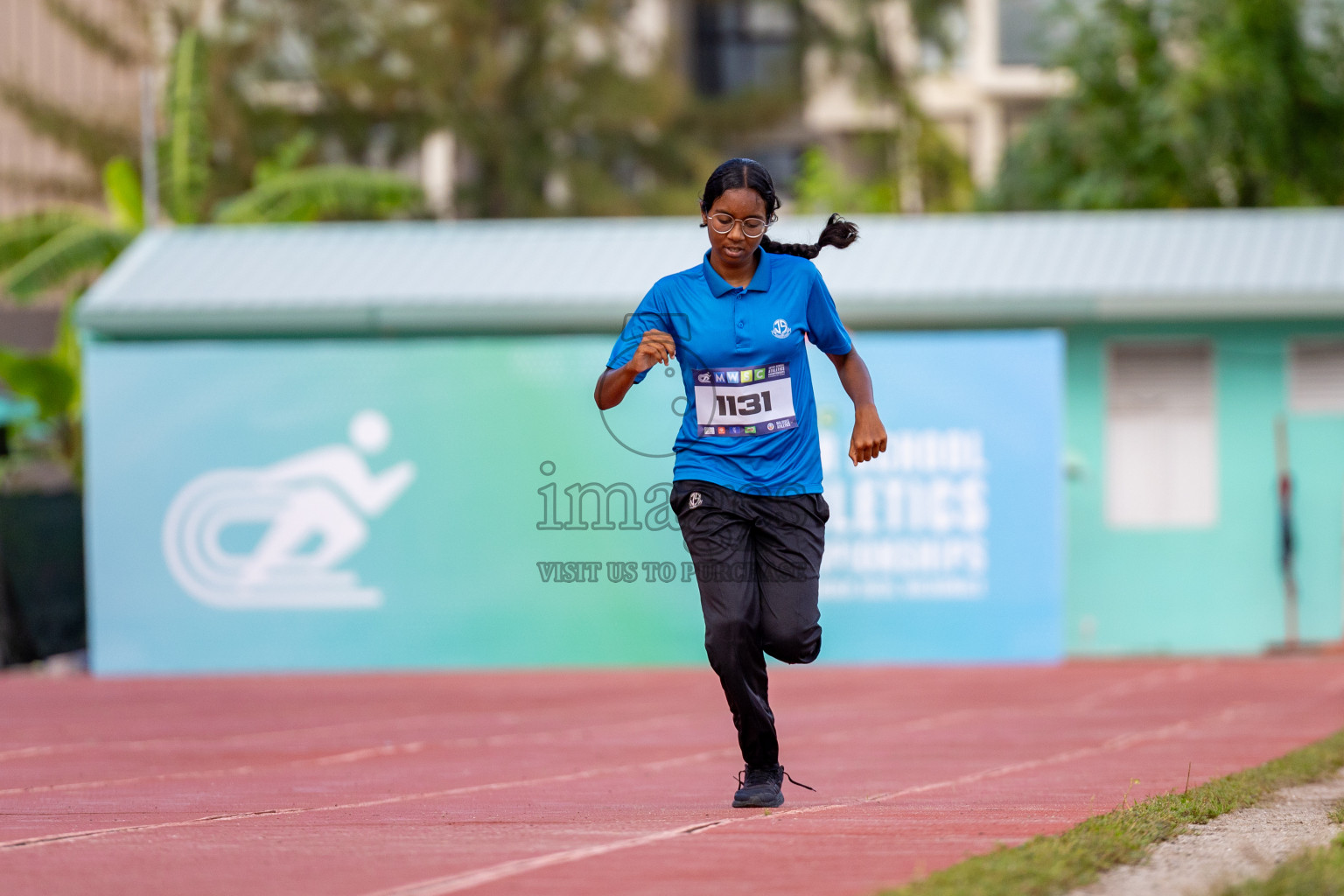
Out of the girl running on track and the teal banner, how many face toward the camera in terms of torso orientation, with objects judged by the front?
2

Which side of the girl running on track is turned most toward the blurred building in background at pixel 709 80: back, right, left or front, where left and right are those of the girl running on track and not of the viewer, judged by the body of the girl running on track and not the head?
back

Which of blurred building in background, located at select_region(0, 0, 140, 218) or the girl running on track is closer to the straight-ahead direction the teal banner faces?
the girl running on track

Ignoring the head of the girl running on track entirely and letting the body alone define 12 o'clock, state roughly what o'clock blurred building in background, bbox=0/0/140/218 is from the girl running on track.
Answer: The blurred building in background is roughly at 5 o'clock from the girl running on track.

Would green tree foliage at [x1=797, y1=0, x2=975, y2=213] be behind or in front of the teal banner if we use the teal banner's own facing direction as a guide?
behind

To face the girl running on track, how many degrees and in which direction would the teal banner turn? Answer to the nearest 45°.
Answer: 0° — it already faces them

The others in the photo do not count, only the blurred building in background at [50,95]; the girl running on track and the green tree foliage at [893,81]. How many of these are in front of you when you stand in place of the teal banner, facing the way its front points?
1

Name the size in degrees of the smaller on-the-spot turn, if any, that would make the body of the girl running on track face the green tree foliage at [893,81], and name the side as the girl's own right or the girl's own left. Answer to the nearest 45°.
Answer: approximately 180°

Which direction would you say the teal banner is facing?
toward the camera

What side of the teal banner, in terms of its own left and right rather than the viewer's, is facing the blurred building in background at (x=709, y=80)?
back

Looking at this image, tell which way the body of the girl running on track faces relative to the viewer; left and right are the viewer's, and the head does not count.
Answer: facing the viewer
